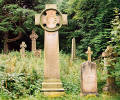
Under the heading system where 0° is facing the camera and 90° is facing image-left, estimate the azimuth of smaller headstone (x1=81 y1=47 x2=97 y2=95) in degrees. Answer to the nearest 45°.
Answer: approximately 0°

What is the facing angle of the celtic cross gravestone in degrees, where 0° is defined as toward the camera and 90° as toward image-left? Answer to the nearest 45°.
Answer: approximately 0°

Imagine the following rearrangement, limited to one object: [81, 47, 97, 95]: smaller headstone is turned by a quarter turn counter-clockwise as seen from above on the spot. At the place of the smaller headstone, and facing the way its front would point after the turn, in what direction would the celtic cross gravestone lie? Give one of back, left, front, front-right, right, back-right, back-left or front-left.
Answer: back
